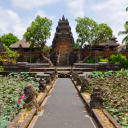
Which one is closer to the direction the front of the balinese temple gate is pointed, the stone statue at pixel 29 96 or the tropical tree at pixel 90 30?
the stone statue

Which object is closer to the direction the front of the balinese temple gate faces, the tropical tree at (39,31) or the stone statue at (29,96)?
the stone statue

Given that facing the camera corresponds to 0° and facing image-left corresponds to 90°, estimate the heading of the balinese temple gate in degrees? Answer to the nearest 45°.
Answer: approximately 0°

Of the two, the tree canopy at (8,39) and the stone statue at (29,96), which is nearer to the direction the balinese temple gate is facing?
the stone statue

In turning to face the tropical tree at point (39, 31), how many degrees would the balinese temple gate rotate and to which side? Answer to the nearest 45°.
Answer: approximately 45° to its right

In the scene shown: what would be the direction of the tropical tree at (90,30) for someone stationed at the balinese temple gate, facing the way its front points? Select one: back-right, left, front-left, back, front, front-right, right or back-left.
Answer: front-left

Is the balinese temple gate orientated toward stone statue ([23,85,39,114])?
yes

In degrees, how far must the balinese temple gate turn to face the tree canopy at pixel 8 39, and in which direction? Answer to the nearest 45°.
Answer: approximately 135° to its right
